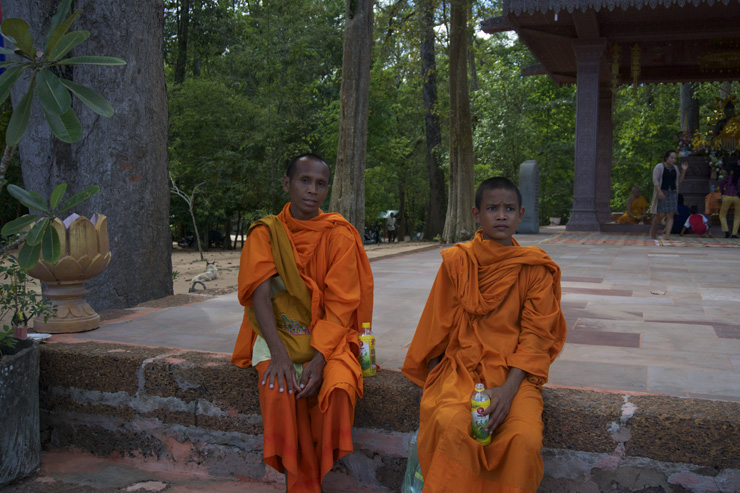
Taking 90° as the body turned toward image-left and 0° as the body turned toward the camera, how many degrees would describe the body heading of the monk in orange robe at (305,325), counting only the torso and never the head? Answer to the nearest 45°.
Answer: approximately 0°

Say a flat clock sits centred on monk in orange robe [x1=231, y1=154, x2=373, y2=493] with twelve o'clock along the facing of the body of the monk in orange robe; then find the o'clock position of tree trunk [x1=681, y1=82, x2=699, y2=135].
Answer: The tree trunk is roughly at 7 o'clock from the monk in orange robe.

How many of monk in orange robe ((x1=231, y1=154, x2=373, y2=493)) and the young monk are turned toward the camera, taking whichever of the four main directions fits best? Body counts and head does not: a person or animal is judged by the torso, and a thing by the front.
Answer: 2

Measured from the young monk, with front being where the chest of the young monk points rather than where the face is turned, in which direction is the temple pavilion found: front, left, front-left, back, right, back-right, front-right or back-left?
back

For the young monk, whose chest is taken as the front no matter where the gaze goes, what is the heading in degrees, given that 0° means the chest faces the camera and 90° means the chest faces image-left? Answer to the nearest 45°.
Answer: approximately 0°

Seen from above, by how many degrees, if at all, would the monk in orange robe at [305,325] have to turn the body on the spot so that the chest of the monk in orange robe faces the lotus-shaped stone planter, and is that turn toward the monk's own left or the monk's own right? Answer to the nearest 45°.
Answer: approximately 135° to the monk's own right

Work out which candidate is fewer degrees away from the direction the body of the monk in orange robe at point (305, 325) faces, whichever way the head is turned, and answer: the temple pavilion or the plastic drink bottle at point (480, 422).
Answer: the plastic drink bottle

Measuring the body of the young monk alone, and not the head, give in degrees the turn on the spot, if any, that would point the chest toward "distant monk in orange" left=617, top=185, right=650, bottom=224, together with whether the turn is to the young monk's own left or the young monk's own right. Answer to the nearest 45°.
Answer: approximately 180°

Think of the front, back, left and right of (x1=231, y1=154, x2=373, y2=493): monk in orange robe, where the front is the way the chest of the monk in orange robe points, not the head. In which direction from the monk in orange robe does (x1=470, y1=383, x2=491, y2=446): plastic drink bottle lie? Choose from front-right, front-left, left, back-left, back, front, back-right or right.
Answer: front-left

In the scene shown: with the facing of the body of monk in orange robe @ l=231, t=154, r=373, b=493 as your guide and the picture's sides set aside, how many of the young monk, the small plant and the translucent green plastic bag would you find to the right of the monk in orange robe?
1

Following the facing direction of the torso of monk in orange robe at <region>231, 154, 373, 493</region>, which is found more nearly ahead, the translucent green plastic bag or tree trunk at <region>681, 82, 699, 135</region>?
the translucent green plastic bag
